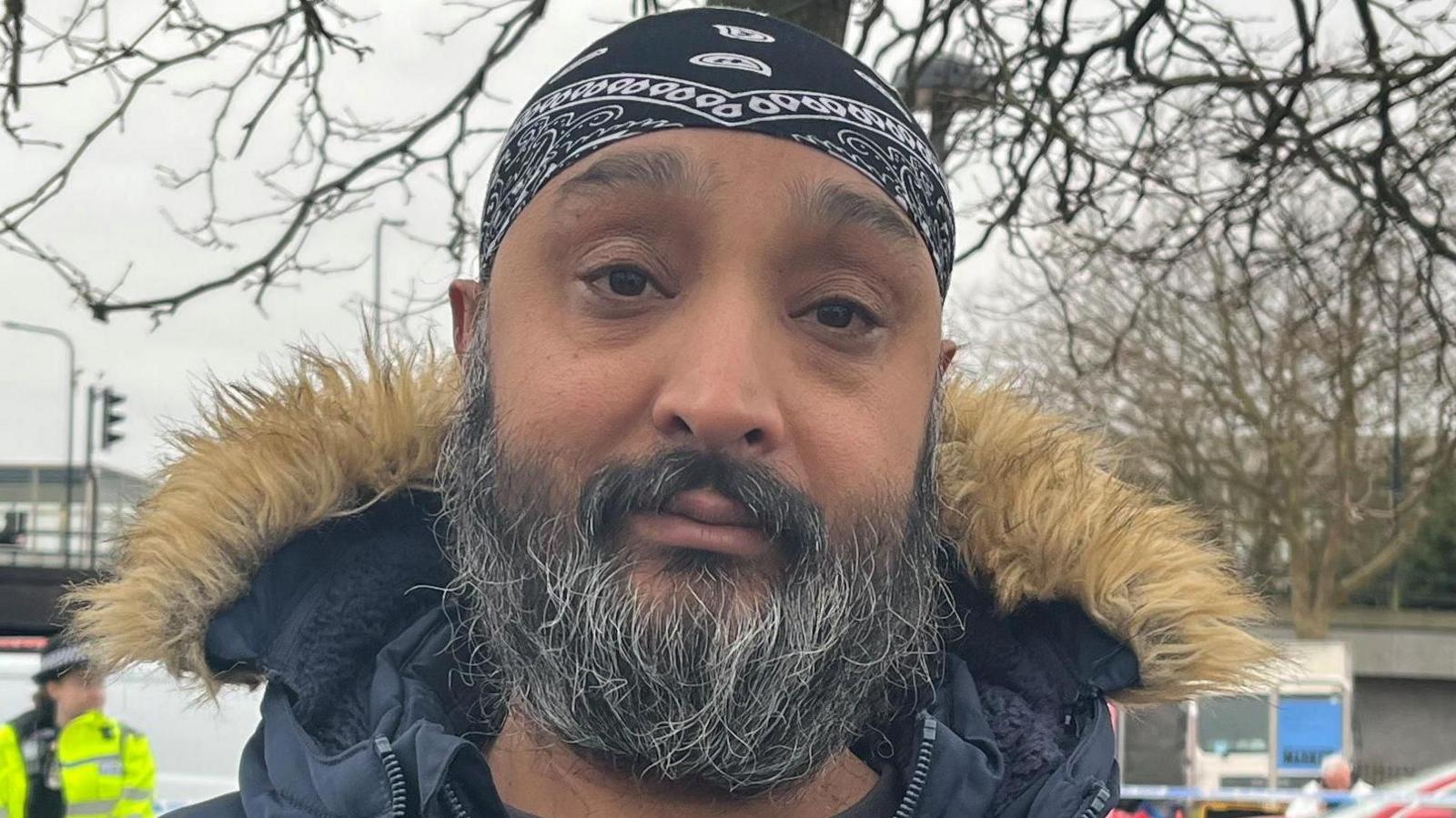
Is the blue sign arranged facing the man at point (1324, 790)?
yes

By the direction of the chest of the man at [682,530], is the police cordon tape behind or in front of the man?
behind

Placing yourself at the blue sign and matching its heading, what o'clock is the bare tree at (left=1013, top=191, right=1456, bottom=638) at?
The bare tree is roughly at 6 o'clock from the blue sign.

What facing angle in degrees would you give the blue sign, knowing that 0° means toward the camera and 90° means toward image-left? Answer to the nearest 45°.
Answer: approximately 0°

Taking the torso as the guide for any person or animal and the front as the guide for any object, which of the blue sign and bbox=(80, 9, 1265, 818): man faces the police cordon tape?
the blue sign

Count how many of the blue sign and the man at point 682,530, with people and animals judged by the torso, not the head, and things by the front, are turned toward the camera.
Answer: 2

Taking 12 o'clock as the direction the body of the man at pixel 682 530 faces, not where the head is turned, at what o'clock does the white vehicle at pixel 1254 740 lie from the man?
The white vehicle is roughly at 7 o'clock from the man.
